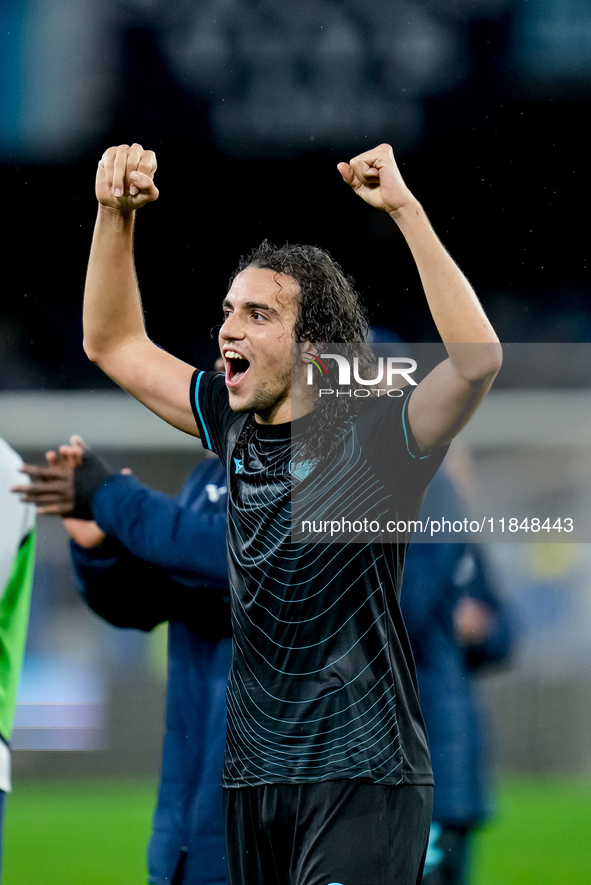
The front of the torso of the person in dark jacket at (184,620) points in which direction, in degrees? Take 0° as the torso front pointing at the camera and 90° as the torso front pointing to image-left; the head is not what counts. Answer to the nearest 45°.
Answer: approximately 90°
